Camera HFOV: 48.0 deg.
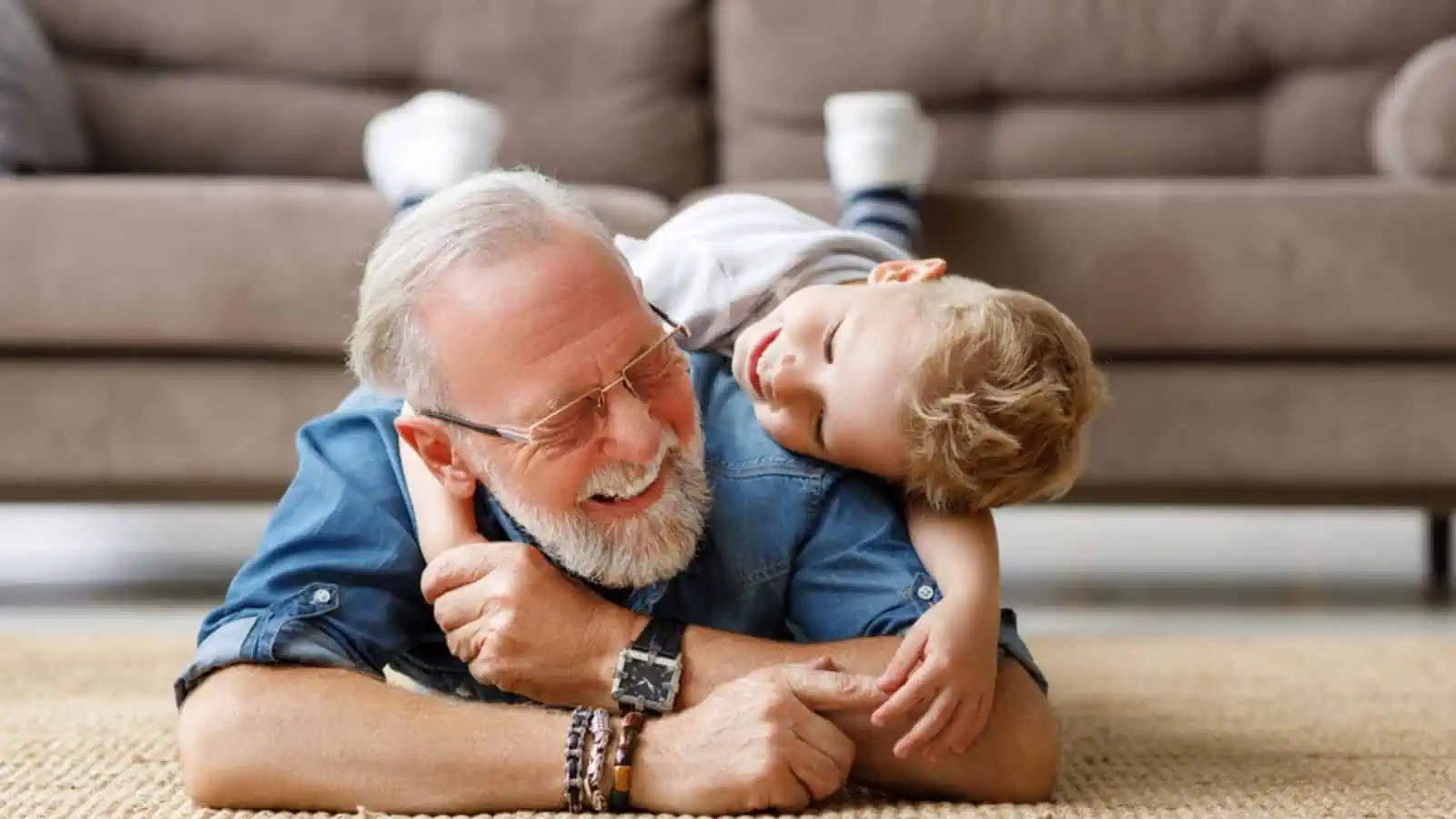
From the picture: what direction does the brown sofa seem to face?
toward the camera

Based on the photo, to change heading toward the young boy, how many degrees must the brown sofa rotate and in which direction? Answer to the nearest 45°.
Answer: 0° — it already faces them

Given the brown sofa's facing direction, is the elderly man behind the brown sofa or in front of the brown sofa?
in front
